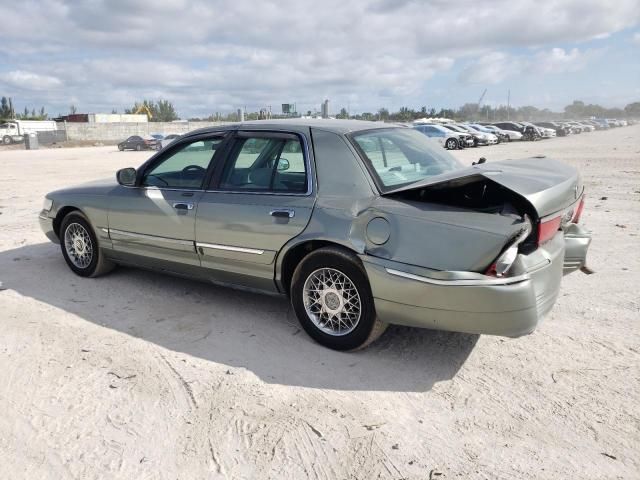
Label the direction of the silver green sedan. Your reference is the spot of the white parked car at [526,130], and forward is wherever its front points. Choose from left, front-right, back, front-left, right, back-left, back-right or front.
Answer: front-right

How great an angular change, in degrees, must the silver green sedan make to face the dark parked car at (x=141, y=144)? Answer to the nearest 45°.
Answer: approximately 45° to its right

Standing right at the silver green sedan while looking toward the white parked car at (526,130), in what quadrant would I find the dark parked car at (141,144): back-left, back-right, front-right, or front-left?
front-left

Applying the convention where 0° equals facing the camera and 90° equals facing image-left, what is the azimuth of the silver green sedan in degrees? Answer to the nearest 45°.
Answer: approximately 135°

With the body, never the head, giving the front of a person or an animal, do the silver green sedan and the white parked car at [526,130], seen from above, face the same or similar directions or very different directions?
very different directions

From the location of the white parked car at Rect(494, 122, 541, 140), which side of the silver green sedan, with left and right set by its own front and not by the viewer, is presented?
right

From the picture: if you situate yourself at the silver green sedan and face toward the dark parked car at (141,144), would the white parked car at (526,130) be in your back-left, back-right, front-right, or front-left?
front-right
